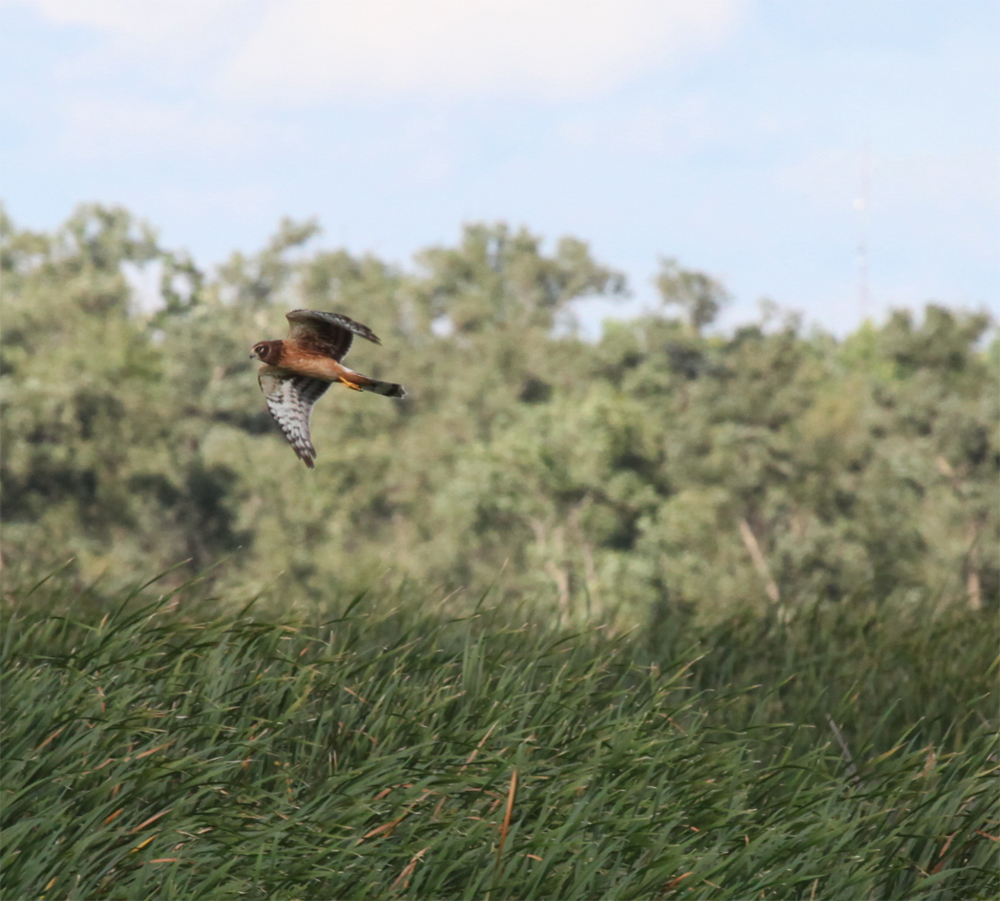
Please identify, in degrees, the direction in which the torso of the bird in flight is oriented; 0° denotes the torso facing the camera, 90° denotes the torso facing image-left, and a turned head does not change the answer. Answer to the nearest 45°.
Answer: approximately 90°
